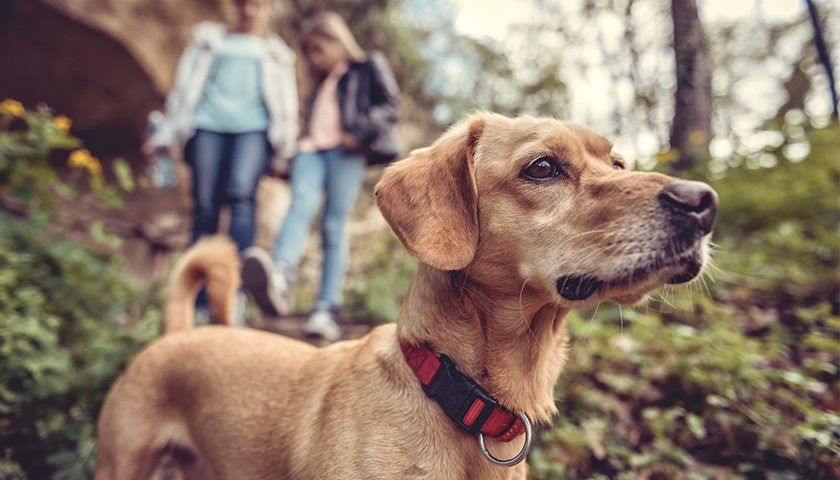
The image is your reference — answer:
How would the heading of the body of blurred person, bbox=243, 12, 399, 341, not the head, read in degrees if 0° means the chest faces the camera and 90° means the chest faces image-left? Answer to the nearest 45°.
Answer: approximately 45°

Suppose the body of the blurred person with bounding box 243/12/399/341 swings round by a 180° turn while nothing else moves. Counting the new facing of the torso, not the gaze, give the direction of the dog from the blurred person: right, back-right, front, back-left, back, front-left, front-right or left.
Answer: back-right

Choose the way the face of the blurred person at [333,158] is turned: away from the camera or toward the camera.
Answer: toward the camera

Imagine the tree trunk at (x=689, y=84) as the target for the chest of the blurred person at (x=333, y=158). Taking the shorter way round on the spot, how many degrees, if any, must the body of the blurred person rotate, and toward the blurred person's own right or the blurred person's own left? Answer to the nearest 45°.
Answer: approximately 135° to the blurred person's own left

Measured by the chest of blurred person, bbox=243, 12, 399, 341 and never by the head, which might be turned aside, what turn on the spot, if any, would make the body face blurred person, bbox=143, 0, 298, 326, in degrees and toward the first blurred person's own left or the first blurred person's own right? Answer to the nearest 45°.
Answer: approximately 45° to the first blurred person's own right

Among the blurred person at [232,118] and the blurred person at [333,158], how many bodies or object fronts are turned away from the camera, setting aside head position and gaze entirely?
0

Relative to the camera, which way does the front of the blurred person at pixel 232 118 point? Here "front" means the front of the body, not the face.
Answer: toward the camera

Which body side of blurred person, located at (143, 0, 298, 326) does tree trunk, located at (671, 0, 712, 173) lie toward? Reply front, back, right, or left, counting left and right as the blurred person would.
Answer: left
